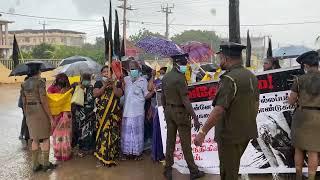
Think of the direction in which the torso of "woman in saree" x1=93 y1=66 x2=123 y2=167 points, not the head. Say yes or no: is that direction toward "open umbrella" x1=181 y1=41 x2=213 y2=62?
no

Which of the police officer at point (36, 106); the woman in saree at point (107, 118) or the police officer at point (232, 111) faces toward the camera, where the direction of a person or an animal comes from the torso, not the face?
the woman in saree

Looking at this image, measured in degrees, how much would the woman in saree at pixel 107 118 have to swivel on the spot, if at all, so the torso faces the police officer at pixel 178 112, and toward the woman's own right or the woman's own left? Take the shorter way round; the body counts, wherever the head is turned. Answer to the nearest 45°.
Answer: approximately 45° to the woman's own left

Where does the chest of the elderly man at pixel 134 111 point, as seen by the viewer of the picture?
toward the camera

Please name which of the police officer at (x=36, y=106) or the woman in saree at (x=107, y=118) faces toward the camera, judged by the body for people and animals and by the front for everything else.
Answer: the woman in saree

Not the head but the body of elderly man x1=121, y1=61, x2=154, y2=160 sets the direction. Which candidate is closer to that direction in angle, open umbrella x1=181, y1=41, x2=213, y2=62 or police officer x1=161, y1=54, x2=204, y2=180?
the police officer

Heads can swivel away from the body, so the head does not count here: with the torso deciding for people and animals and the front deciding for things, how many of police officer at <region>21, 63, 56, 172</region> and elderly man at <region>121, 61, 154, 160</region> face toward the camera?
1

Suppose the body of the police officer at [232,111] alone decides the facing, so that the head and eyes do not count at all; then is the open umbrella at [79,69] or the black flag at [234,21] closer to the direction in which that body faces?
the open umbrella

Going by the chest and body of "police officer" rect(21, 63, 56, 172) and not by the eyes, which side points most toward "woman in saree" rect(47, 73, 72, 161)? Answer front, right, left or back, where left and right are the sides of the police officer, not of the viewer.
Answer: front

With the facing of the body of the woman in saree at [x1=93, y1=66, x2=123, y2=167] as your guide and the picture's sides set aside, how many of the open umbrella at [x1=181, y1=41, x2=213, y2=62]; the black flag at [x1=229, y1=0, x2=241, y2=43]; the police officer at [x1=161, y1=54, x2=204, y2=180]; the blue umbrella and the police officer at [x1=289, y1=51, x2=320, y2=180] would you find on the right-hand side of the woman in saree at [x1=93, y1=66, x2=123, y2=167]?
0
